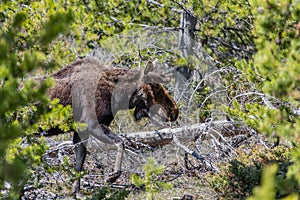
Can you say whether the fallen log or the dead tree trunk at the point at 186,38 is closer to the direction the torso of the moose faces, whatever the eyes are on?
the fallen log

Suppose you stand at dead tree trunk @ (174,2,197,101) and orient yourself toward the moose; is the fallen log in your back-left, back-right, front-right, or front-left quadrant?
front-left

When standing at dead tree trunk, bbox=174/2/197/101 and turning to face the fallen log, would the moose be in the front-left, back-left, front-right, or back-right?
front-right

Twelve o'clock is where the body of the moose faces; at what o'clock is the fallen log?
The fallen log is roughly at 11 o'clock from the moose.

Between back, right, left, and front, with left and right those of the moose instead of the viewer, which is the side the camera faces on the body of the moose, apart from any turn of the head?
right

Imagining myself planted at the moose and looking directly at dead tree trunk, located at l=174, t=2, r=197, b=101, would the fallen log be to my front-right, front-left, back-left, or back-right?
front-right

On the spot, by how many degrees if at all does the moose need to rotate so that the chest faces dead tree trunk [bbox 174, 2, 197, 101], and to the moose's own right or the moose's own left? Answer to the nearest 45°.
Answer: approximately 45° to the moose's own left
